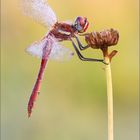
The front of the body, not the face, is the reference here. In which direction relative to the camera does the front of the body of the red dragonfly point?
to the viewer's right
